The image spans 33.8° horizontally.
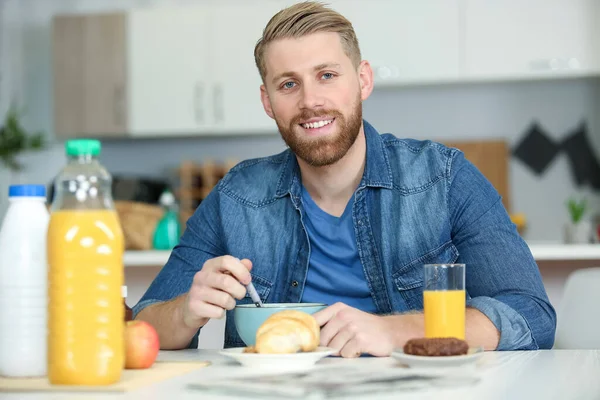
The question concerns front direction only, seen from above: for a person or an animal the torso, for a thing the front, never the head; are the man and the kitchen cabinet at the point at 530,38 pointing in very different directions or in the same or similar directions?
same or similar directions

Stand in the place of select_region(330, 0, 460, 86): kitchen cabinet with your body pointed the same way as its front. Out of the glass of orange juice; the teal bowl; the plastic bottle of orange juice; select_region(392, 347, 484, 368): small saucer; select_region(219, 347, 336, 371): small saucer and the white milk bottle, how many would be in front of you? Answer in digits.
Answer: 6

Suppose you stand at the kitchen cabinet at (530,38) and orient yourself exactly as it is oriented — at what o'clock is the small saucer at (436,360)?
The small saucer is roughly at 12 o'clock from the kitchen cabinet.

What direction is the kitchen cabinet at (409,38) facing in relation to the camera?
toward the camera

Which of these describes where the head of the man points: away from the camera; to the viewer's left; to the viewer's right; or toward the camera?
toward the camera

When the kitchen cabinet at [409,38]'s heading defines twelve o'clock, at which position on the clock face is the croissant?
The croissant is roughly at 12 o'clock from the kitchen cabinet.

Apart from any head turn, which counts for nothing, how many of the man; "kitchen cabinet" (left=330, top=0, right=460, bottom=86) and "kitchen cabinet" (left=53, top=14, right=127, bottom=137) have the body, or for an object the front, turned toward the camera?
3

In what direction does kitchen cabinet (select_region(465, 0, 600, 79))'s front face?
toward the camera

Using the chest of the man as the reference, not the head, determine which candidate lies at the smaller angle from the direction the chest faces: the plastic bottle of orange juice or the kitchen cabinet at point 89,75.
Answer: the plastic bottle of orange juice

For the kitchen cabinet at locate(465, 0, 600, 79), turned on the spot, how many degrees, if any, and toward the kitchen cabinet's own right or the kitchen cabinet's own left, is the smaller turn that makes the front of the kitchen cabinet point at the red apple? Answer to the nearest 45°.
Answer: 0° — it already faces it

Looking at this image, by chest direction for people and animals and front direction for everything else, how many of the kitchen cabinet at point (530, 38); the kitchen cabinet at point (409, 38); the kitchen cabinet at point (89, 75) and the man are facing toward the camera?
4

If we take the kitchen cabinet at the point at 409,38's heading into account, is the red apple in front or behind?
in front

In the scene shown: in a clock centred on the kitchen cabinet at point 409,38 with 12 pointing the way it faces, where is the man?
The man is roughly at 12 o'clock from the kitchen cabinet.

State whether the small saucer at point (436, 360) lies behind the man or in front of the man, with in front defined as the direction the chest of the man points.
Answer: in front

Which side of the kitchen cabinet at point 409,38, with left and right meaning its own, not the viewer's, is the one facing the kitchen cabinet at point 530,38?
left

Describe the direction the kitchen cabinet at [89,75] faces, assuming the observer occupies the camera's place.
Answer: facing the viewer

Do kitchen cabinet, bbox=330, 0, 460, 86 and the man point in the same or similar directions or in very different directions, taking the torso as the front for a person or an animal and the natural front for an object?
same or similar directions
